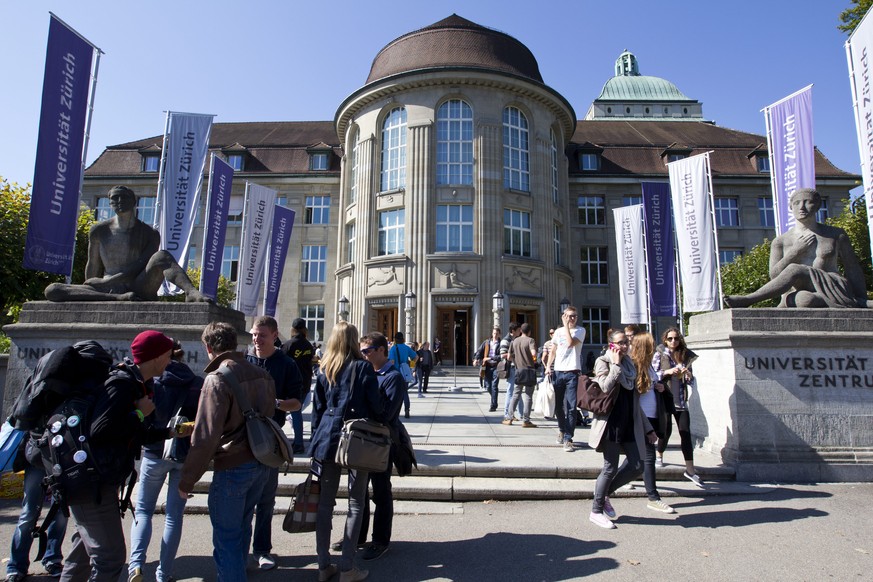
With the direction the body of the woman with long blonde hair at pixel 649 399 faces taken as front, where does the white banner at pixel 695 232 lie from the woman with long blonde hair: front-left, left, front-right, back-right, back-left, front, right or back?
left

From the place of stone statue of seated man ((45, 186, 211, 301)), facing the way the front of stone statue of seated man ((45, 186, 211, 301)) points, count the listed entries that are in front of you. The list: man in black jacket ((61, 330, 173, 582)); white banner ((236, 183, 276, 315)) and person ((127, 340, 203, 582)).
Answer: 2

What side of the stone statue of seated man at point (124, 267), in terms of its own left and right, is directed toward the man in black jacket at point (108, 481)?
front

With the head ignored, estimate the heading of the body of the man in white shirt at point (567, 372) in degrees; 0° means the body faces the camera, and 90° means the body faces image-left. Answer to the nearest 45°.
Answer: approximately 0°

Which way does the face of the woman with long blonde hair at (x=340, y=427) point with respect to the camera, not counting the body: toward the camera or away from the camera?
away from the camera

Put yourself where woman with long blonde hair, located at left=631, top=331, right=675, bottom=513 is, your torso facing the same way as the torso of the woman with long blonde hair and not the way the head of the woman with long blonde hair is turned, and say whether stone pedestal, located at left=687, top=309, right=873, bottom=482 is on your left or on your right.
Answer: on your left

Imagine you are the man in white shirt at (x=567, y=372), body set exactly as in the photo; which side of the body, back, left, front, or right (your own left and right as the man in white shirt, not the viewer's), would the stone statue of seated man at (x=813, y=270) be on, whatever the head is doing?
left

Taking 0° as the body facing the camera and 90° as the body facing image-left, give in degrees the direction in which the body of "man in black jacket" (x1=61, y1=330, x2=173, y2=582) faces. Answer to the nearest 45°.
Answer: approximately 270°

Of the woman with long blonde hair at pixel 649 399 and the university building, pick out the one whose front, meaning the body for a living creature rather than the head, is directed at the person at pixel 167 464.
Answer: the university building

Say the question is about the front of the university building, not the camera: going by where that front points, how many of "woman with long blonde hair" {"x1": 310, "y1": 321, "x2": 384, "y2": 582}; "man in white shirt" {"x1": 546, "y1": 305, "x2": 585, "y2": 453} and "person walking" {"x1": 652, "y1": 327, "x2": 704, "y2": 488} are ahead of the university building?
3
